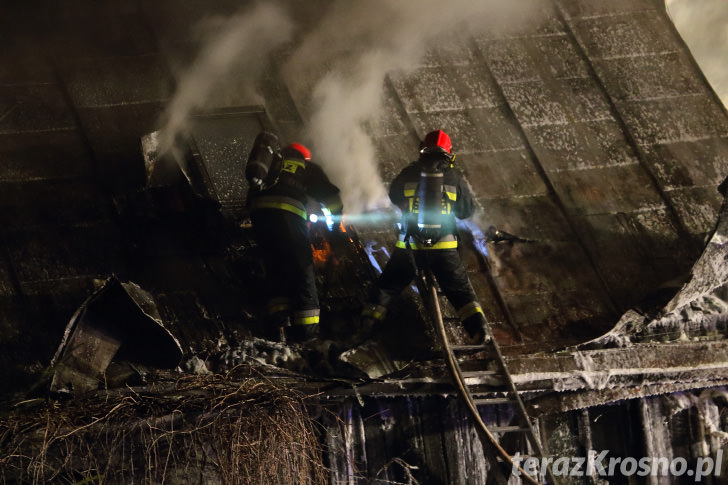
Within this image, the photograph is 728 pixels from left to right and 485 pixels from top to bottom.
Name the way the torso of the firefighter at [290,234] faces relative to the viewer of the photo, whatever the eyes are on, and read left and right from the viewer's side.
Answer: facing away from the viewer and to the right of the viewer

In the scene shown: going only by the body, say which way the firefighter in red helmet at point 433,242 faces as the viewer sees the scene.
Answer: away from the camera

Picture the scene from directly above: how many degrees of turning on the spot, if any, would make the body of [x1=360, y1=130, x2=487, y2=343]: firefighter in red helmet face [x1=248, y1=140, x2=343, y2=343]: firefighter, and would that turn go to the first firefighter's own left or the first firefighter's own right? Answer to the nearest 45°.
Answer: approximately 90° to the first firefighter's own left

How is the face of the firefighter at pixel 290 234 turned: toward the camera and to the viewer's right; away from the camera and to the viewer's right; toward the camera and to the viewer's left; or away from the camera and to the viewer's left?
away from the camera and to the viewer's right
